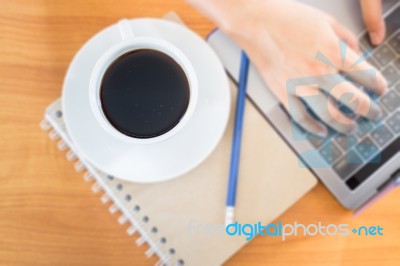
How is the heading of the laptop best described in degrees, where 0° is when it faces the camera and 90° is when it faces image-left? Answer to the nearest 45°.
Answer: approximately 135°
